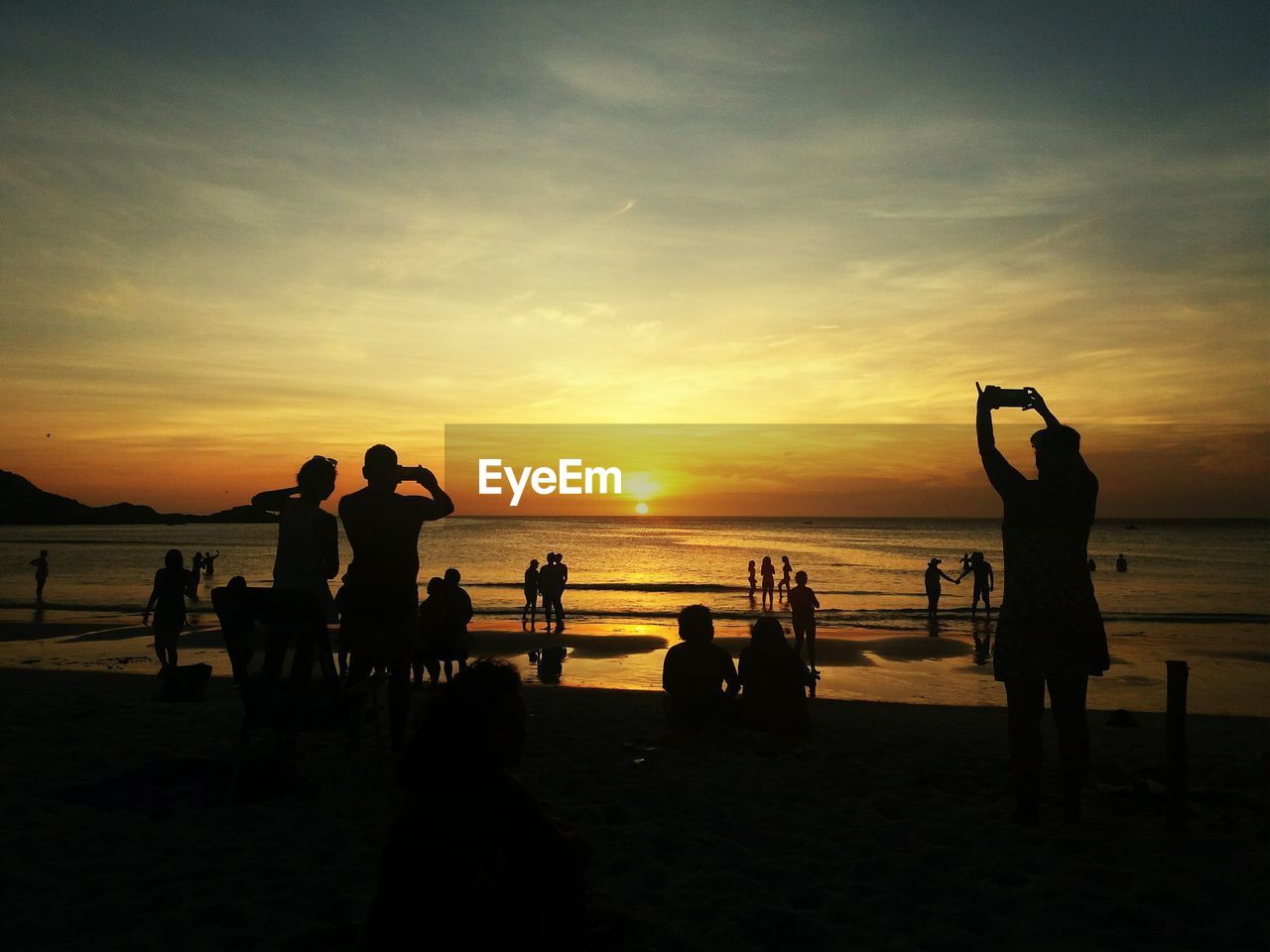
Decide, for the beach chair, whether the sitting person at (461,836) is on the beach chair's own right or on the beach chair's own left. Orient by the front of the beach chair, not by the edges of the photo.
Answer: on the beach chair's own right

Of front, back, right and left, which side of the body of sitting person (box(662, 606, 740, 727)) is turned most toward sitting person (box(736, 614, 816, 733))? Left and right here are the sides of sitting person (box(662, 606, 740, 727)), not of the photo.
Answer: right

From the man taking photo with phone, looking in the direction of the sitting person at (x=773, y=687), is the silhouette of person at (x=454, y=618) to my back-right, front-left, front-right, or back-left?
front-left

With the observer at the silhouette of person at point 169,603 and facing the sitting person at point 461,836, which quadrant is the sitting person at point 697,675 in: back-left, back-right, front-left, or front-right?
front-left

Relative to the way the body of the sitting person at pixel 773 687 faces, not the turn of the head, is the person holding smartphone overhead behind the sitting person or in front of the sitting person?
behind

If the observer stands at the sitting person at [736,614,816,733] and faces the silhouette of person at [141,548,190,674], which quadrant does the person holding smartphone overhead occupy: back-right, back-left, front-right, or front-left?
back-left

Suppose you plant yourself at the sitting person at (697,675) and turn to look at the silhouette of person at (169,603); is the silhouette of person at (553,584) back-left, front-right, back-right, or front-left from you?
front-right

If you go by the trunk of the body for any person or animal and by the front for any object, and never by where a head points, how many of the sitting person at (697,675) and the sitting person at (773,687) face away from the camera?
2

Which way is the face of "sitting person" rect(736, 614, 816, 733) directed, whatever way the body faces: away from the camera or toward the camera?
away from the camera

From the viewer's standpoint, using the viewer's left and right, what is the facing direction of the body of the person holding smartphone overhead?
facing away from the viewer and to the left of the viewer

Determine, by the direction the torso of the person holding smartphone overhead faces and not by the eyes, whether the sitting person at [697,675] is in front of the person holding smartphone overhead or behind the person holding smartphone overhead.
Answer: in front

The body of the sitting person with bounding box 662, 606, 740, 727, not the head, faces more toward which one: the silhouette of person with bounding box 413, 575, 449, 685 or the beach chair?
the silhouette of person

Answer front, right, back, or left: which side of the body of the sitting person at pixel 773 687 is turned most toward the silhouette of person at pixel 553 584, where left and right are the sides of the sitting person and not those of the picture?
front

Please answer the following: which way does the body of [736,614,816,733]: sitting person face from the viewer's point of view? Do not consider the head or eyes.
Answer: away from the camera

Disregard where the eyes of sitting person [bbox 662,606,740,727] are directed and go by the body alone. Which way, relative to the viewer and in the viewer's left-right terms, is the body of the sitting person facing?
facing away from the viewer
